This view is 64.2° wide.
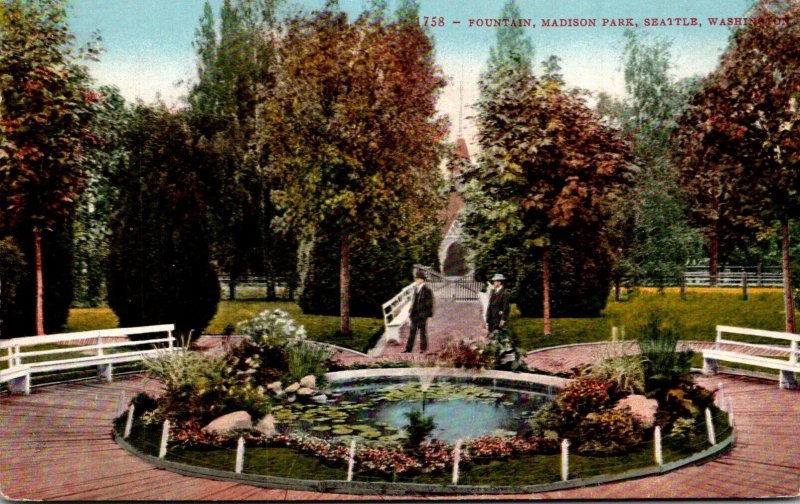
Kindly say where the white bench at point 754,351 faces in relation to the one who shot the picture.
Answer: facing the viewer and to the left of the viewer

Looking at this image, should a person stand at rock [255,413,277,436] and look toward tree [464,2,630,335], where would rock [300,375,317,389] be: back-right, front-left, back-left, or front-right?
front-left

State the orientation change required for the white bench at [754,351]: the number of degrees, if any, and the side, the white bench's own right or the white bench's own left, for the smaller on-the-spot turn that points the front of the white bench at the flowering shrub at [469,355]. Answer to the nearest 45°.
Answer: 0° — it already faces it

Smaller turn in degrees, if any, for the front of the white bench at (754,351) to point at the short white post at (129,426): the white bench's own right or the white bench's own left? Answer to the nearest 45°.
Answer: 0° — it already faces it

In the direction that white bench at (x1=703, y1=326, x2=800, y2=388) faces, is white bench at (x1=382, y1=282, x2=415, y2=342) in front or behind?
in front

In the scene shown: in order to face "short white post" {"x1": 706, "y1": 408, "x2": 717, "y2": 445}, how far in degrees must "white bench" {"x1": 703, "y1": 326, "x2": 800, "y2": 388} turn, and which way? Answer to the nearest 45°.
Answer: approximately 45° to its left

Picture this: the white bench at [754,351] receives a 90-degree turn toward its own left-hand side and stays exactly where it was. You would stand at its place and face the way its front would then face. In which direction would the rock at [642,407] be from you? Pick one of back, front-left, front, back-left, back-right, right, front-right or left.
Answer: right

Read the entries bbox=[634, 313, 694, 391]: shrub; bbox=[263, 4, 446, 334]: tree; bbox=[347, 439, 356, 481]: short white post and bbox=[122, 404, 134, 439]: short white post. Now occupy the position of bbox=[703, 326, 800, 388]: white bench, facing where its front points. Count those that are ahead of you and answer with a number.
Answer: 4

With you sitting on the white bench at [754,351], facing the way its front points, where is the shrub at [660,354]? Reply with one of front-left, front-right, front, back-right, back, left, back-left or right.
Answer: front

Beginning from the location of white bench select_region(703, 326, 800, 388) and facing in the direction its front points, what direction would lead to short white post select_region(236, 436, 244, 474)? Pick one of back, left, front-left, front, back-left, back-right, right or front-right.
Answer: front

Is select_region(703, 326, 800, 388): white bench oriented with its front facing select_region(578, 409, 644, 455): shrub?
yes

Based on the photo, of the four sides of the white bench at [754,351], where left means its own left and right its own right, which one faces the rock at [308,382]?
front

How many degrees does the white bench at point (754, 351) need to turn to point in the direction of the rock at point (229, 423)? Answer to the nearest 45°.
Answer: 0° — it already faces it

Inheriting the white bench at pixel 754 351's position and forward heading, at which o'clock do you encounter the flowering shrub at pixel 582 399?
The flowering shrub is roughly at 12 o'clock from the white bench.

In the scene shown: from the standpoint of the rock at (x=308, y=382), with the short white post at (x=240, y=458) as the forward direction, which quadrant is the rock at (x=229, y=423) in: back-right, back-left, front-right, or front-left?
front-right

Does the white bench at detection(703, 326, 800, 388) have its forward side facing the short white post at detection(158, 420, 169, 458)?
yes
